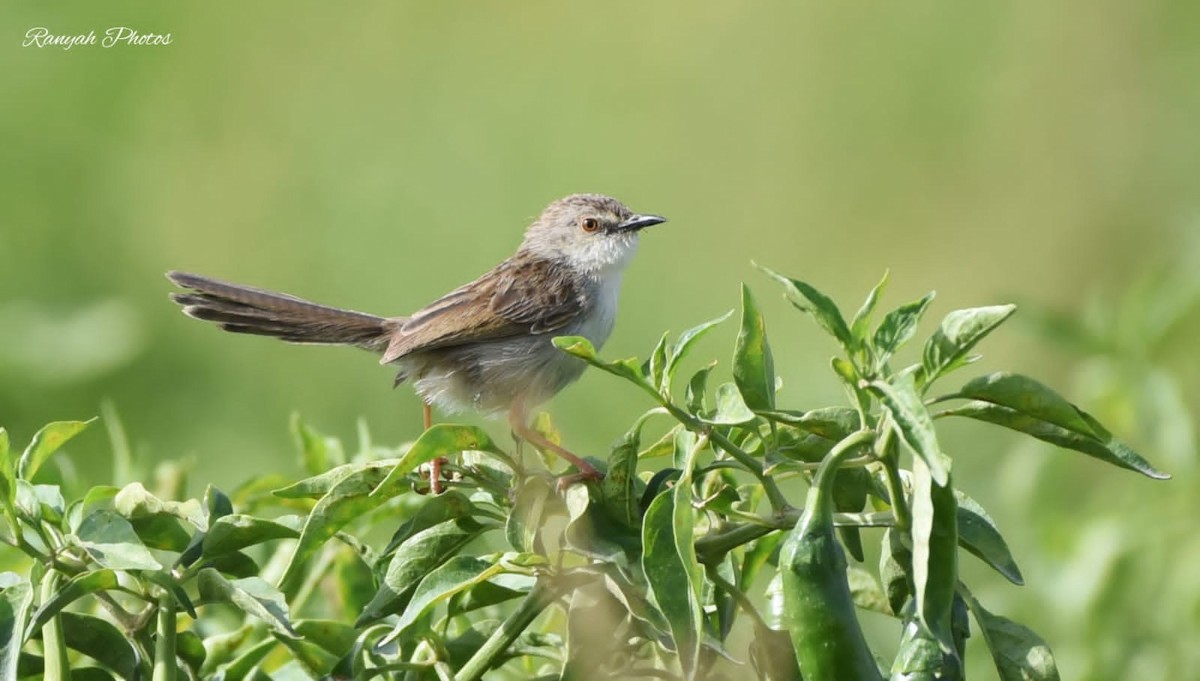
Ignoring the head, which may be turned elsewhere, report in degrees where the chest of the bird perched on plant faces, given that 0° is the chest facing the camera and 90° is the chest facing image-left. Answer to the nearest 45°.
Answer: approximately 270°
